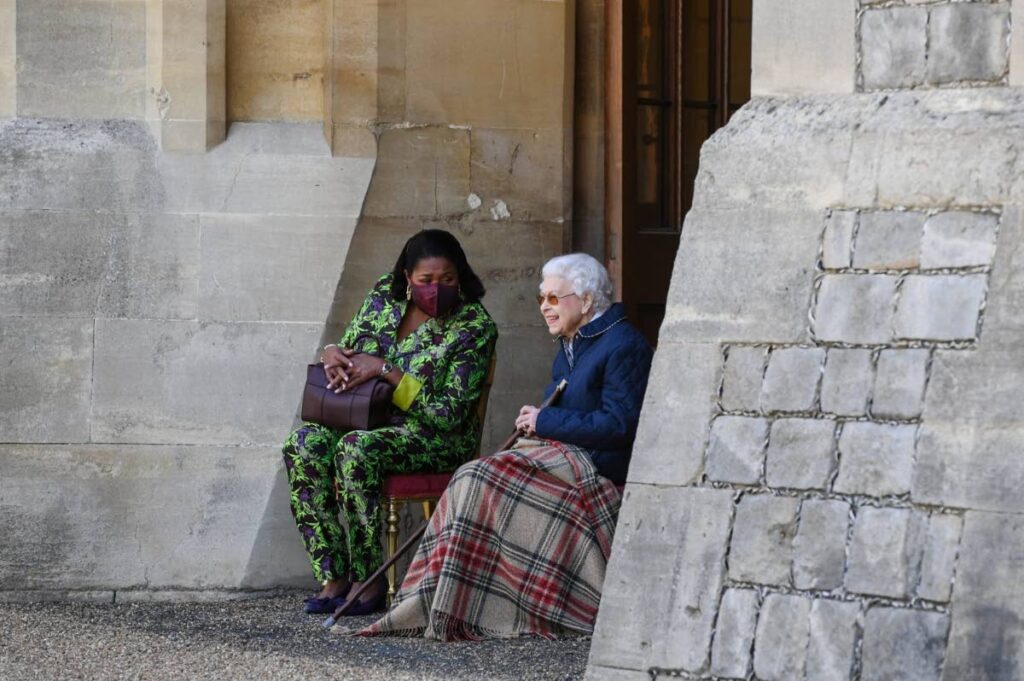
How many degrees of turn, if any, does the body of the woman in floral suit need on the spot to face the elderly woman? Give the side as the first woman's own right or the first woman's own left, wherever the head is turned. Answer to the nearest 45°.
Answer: approximately 90° to the first woman's own left

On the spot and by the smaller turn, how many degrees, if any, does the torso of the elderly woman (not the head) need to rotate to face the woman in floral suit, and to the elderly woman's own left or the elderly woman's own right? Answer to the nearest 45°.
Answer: approximately 45° to the elderly woman's own right

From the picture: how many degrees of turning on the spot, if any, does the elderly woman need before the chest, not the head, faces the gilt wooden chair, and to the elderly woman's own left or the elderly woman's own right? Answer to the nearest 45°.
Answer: approximately 45° to the elderly woman's own right

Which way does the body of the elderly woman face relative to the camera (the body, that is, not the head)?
to the viewer's left

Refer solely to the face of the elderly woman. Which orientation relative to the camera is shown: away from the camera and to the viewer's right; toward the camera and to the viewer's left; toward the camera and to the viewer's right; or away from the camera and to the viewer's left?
toward the camera and to the viewer's left

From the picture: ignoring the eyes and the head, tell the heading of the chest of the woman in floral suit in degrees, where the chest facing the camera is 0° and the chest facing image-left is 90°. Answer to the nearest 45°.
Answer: approximately 45°

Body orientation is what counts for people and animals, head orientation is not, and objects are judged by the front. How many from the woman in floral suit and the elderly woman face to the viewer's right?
0
